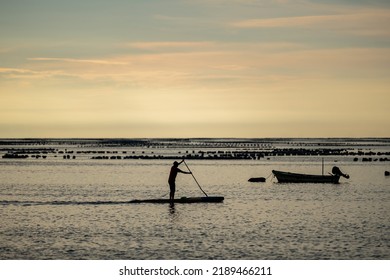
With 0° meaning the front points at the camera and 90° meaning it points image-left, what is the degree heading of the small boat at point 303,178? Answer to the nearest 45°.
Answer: approximately 90°
